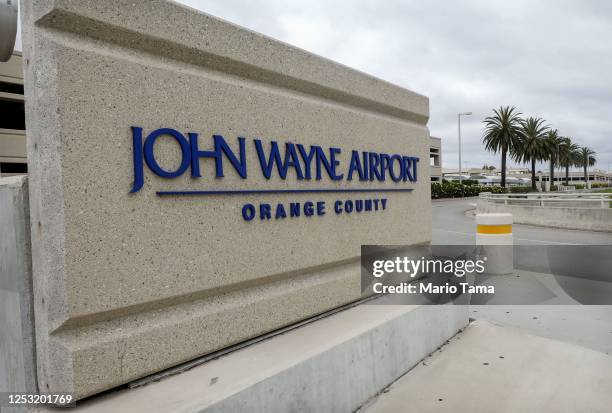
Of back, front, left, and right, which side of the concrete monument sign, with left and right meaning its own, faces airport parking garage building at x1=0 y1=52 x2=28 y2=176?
back

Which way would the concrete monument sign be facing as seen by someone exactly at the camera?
facing the viewer and to the right of the viewer

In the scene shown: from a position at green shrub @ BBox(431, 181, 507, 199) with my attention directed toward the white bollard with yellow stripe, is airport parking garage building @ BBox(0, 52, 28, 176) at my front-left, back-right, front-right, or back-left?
front-right

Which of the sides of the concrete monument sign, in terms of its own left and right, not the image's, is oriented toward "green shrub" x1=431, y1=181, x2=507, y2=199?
left

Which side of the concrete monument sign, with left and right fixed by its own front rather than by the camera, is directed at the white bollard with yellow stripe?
left

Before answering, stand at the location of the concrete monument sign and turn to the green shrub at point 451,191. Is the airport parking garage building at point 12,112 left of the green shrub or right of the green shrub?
left
